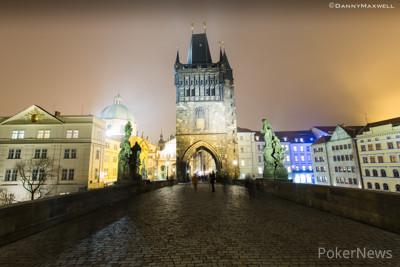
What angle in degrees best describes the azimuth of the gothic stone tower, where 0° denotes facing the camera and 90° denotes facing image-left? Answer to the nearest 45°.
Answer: approximately 0°

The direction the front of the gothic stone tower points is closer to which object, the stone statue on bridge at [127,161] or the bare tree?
the stone statue on bridge

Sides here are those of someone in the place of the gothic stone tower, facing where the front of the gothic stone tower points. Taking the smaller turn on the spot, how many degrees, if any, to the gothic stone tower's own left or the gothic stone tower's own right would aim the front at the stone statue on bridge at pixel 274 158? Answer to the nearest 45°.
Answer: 0° — it already faces it

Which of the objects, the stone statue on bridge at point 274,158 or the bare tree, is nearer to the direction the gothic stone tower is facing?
the stone statue on bridge

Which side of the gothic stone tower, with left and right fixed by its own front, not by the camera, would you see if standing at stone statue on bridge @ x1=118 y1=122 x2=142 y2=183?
front

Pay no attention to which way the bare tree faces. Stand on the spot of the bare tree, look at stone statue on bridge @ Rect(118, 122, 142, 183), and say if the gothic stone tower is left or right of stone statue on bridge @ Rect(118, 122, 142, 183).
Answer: left

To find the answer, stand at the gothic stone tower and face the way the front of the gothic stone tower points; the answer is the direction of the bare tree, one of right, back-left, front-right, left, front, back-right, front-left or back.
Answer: right
